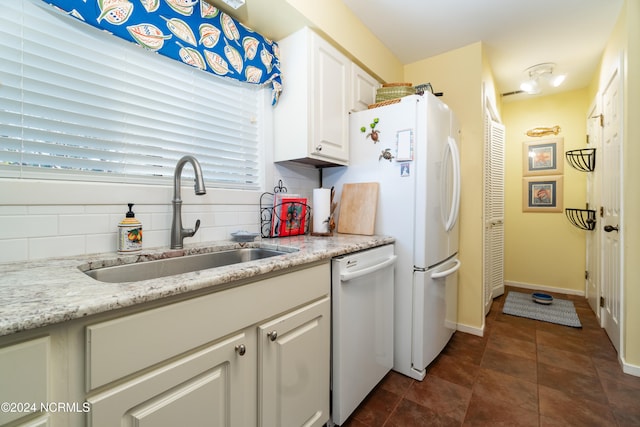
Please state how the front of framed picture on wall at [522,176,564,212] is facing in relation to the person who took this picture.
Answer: facing the viewer

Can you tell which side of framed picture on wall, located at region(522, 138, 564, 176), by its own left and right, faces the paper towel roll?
front

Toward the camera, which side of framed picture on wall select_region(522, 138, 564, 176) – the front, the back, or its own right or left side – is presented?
front

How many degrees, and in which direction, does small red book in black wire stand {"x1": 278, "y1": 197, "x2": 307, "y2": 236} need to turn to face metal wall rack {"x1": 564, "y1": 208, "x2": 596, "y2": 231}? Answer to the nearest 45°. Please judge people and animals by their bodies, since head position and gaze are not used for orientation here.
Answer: approximately 90° to its left

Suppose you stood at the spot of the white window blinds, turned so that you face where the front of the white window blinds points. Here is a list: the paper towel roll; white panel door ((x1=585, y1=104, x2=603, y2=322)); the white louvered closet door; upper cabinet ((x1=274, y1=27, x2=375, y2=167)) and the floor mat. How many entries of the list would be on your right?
0

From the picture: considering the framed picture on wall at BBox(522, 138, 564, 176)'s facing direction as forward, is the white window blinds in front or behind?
in front

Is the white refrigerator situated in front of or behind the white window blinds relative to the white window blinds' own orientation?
in front

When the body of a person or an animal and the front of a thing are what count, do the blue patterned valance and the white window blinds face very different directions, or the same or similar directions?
same or similar directions

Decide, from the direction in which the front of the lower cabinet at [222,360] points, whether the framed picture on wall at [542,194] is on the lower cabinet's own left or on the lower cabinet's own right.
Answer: on the lower cabinet's own left

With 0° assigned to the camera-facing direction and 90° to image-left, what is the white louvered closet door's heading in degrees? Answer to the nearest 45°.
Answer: approximately 270°

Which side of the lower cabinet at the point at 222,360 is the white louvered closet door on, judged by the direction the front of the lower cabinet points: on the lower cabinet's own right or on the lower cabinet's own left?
on the lower cabinet's own left

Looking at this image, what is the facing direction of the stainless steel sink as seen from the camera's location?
facing the viewer and to the right of the viewer

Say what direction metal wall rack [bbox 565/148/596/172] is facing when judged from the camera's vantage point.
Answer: facing to the left of the viewer

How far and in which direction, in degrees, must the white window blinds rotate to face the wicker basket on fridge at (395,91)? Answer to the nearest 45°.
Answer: approximately 45° to its left

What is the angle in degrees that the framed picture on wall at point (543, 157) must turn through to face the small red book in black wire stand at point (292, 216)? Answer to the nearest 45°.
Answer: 0° — it already faces it
